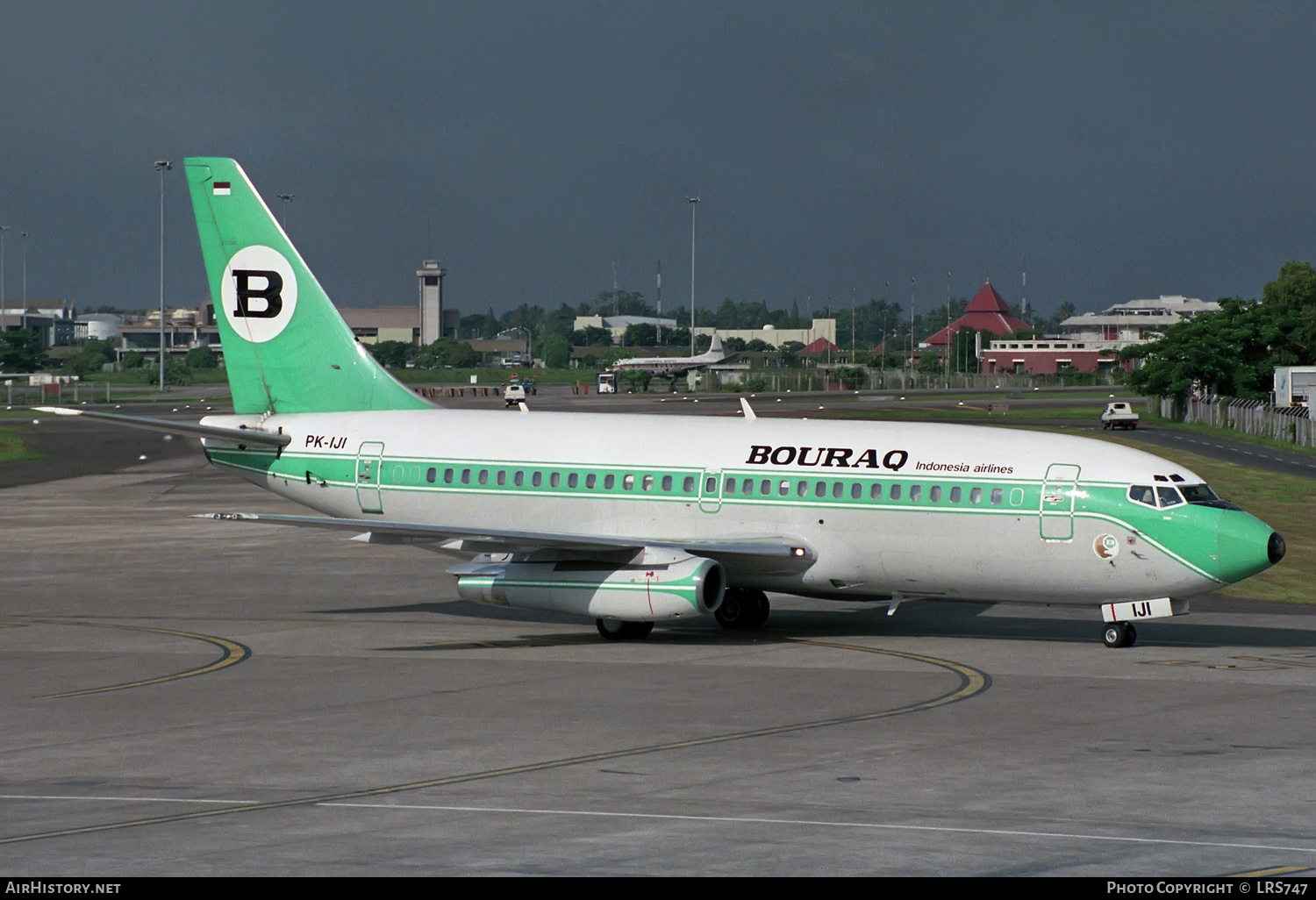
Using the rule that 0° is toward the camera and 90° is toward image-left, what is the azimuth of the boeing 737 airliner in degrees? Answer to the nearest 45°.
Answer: approximately 315°
